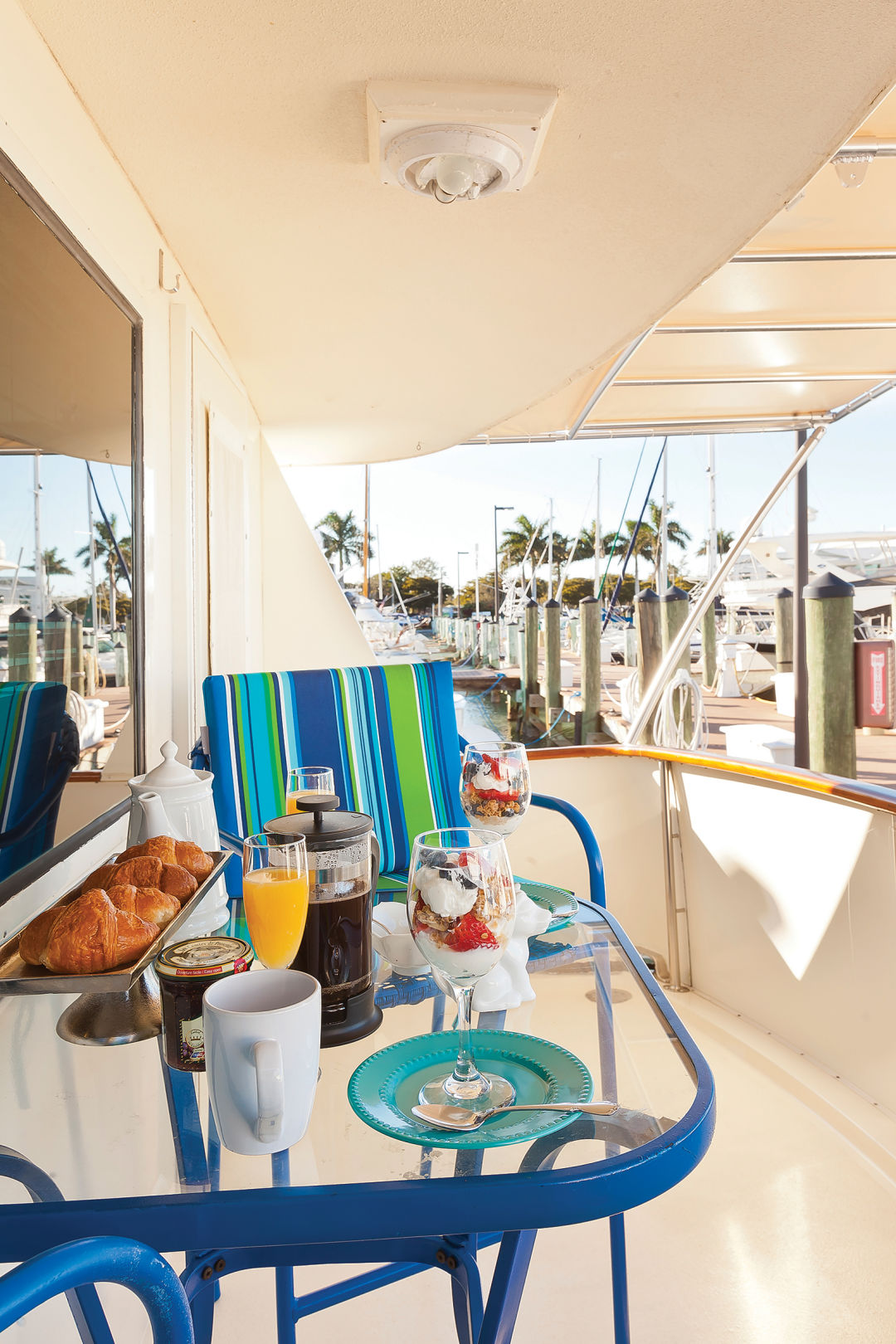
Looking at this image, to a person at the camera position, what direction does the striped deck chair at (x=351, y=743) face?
facing the viewer and to the right of the viewer

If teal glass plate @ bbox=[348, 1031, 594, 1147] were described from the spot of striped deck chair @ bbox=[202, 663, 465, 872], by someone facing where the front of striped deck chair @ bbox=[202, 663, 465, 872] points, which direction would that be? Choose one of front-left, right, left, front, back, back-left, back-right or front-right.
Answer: front-right

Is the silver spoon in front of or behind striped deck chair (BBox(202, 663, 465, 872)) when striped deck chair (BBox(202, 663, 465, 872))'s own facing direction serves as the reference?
in front

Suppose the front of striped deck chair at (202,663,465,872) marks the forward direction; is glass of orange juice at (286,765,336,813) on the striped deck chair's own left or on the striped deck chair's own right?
on the striped deck chair's own right

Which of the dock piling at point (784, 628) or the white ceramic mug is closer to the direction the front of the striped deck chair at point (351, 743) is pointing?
the white ceramic mug

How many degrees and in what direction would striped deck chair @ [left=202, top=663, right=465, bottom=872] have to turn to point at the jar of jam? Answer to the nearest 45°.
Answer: approximately 45° to its right

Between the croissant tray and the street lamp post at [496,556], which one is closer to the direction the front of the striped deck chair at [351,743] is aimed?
the croissant tray
